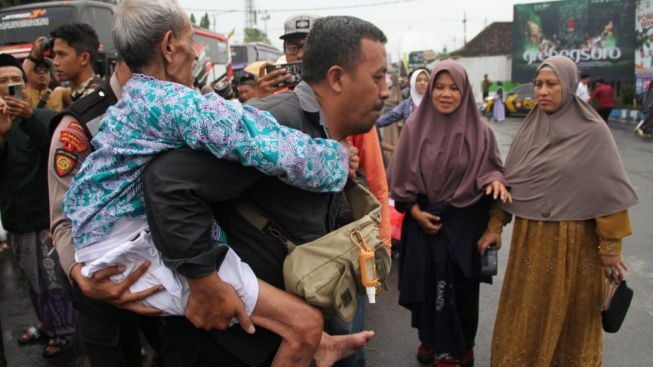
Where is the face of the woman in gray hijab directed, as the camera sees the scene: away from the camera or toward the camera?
toward the camera

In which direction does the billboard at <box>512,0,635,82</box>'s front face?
toward the camera

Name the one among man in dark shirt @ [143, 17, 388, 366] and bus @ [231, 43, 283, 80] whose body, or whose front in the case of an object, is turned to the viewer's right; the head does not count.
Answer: the man in dark shirt

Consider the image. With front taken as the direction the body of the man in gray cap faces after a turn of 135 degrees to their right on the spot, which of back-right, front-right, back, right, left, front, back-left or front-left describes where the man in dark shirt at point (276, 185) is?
back-left

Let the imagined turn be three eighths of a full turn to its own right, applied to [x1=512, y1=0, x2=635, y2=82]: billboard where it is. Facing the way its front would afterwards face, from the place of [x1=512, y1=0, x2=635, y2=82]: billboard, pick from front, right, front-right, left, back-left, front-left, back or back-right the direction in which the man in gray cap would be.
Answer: back-left

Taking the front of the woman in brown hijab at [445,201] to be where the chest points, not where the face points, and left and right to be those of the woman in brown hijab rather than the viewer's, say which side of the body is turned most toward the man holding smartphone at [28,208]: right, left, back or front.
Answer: right

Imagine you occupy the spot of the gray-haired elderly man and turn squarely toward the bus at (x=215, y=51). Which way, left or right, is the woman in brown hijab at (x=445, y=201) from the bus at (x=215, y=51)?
right

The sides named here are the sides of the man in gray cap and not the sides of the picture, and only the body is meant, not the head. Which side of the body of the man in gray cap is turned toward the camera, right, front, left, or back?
front

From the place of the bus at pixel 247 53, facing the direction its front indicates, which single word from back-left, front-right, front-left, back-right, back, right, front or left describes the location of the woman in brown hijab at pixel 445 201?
front-left

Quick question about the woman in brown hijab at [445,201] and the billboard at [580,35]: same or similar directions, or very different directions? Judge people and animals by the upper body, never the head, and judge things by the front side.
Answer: same or similar directions

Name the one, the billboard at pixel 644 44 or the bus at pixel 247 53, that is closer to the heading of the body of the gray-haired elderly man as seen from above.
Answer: the billboard

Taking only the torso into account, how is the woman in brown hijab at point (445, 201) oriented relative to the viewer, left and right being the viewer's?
facing the viewer

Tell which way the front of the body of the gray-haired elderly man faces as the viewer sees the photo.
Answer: to the viewer's right

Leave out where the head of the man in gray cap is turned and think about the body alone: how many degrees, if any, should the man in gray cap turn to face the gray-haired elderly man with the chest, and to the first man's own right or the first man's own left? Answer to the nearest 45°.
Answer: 0° — they already face them

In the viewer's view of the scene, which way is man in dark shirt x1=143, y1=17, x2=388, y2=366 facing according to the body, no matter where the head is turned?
to the viewer's right

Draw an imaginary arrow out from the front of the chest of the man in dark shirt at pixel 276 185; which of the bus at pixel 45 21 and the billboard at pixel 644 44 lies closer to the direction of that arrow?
the billboard
